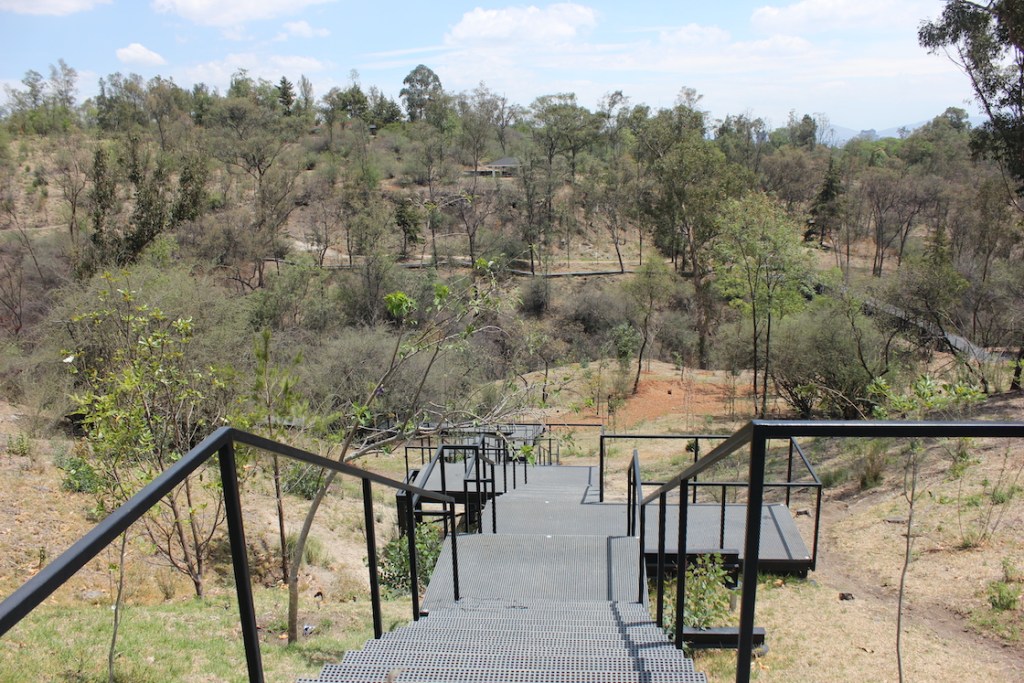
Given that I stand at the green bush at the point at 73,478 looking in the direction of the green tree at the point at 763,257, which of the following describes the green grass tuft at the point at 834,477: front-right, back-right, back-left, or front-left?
front-right

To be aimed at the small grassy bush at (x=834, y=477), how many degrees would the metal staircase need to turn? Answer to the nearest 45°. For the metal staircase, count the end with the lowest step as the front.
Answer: approximately 45° to its right

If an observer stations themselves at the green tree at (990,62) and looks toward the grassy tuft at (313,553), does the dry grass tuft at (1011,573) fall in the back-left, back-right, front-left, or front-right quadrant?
front-left

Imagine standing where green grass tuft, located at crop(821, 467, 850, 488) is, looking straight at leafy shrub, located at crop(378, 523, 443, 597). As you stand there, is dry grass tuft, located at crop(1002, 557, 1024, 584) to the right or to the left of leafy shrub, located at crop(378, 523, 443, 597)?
left

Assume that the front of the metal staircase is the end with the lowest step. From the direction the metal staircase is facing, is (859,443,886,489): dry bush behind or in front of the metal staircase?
in front

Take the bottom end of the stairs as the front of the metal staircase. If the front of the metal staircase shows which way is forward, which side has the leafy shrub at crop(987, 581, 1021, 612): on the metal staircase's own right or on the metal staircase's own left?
on the metal staircase's own right

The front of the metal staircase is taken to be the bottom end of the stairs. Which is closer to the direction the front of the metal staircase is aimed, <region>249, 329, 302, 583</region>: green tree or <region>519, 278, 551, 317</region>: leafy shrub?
the leafy shrub

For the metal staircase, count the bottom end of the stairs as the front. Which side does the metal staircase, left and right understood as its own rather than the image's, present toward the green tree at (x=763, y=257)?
front

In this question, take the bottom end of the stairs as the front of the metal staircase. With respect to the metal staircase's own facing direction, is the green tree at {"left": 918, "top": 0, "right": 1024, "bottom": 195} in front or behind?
in front

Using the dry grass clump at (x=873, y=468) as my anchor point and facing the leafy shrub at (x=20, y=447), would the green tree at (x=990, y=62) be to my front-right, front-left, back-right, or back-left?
back-right

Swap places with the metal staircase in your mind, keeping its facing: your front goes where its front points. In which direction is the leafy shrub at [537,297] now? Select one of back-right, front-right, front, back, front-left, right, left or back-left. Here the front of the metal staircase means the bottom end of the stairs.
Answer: front

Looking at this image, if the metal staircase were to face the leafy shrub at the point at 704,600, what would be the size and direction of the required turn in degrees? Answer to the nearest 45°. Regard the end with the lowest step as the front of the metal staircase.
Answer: approximately 45° to its right

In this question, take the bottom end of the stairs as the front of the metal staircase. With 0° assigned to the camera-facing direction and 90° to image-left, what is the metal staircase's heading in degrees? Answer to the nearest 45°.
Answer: approximately 180°
